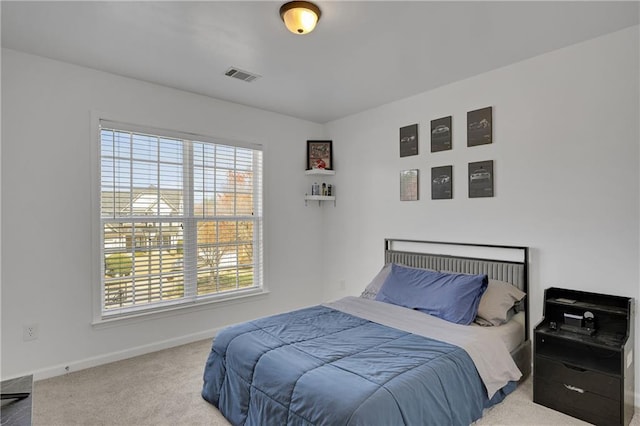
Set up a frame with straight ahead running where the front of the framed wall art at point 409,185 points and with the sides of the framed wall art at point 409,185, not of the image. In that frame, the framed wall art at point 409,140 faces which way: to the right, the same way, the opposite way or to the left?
the same way

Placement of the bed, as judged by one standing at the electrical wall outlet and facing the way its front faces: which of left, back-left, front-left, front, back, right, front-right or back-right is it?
front-left

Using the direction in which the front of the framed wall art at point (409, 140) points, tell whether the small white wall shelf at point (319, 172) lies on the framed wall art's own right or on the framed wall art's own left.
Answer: on the framed wall art's own right

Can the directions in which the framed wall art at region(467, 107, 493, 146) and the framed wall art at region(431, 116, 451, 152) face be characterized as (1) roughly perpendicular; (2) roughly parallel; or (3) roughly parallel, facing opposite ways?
roughly parallel

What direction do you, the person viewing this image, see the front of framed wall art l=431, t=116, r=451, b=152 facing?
facing the viewer and to the left of the viewer

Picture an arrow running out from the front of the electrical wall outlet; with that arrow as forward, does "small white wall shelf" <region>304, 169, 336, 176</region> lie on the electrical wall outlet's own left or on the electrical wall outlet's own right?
on the electrical wall outlet's own left

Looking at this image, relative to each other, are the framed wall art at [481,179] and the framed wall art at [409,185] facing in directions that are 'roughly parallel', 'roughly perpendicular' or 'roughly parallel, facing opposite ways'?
roughly parallel

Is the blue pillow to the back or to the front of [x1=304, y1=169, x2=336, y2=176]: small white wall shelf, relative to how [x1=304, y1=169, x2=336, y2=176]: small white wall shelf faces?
to the front

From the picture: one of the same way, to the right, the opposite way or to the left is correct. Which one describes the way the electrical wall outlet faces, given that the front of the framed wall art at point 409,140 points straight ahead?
to the left

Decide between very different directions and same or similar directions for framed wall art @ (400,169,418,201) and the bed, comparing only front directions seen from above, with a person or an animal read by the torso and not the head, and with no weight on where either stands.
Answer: same or similar directions

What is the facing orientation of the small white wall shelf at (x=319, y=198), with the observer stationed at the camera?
facing the viewer

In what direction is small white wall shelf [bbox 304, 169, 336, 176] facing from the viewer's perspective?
toward the camera

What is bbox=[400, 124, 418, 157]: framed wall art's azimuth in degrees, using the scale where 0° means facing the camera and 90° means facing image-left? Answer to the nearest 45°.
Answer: approximately 45°
